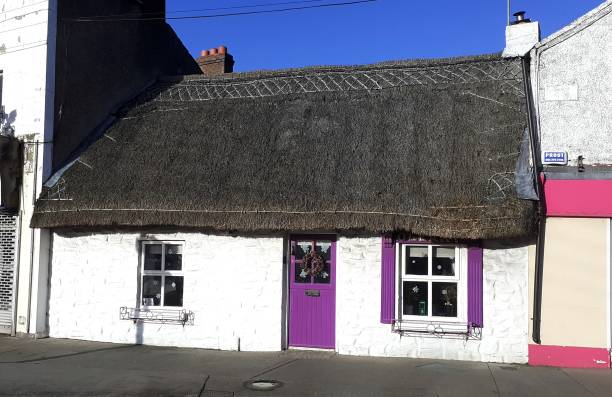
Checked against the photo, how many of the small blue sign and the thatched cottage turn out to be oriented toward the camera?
2

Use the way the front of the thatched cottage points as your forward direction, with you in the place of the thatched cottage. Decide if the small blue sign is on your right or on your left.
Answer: on your left

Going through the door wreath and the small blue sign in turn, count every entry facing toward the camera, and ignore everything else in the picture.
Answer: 2

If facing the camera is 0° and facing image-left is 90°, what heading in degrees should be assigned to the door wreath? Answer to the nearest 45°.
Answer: approximately 0°

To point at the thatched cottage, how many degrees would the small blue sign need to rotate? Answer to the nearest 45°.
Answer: approximately 90° to its right

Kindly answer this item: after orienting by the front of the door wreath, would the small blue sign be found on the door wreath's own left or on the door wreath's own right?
on the door wreath's own left

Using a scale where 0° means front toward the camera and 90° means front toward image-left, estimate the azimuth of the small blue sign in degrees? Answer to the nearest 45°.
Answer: approximately 0°
